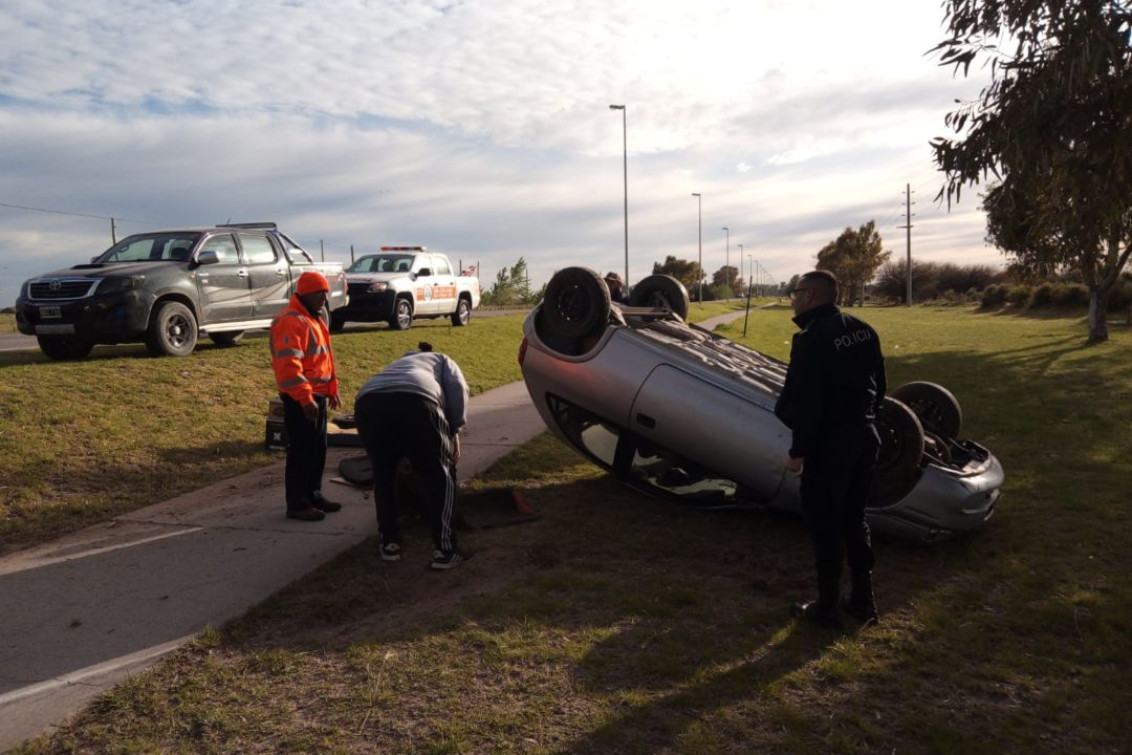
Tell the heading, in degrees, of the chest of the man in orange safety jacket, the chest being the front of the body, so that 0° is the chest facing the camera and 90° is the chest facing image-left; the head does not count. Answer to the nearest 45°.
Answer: approximately 270°

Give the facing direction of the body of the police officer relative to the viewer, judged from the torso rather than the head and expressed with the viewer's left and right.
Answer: facing away from the viewer and to the left of the viewer

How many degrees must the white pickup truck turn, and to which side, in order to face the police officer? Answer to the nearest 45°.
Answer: approximately 45° to its left

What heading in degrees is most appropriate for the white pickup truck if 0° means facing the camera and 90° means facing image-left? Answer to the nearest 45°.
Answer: approximately 45°

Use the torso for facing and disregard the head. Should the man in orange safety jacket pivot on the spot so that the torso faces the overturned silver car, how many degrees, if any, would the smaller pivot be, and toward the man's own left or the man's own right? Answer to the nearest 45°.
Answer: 0° — they already face it

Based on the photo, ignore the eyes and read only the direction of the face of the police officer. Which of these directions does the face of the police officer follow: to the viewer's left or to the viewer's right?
to the viewer's left

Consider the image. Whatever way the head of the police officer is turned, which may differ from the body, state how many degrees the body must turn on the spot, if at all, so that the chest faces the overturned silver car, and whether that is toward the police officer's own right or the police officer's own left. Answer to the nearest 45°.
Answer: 0° — they already face it

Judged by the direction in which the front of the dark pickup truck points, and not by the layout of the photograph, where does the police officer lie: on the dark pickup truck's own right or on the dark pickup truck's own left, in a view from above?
on the dark pickup truck's own left

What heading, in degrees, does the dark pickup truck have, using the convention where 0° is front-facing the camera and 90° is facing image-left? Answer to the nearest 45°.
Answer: approximately 45°
